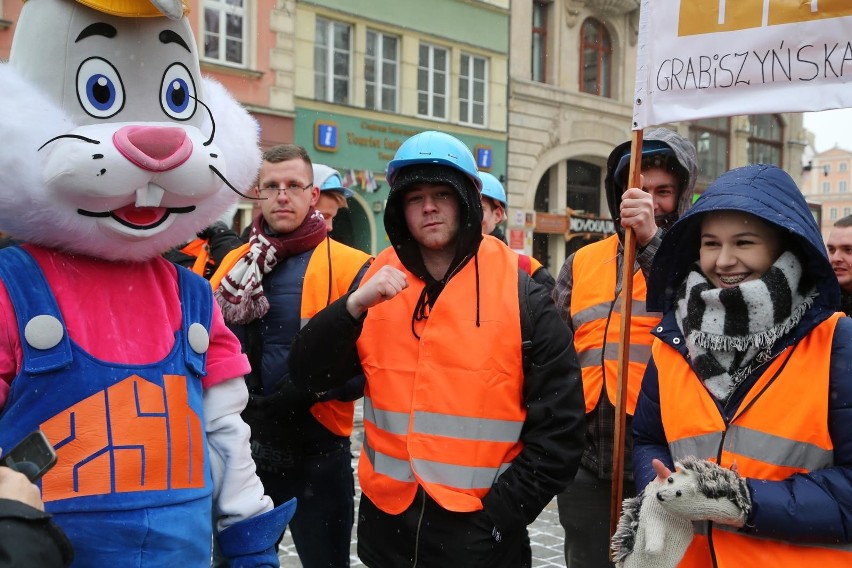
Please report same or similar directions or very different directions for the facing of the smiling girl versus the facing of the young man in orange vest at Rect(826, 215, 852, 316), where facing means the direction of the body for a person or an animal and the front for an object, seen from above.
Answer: same or similar directions

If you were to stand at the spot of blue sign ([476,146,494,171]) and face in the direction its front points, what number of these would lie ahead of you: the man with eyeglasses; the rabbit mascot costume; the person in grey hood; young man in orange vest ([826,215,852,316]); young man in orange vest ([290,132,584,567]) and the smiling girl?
6

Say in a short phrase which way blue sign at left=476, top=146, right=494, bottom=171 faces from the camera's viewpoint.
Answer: facing the viewer

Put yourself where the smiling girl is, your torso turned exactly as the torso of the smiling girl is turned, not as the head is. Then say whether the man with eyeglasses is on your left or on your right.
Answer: on your right

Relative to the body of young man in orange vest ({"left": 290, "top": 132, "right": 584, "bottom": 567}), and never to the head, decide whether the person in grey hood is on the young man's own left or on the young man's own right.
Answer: on the young man's own left

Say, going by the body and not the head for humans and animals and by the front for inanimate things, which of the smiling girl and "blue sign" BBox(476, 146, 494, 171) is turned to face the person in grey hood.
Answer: the blue sign

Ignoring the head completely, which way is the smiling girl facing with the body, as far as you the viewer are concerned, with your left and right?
facing the viewer and to the left of the viewer

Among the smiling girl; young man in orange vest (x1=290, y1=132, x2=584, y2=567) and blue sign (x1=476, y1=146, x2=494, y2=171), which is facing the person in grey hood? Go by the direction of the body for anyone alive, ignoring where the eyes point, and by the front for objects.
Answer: the blue sign

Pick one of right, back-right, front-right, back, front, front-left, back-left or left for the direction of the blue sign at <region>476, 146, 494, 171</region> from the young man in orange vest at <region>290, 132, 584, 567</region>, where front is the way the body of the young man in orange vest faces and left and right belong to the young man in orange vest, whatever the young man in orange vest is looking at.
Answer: back

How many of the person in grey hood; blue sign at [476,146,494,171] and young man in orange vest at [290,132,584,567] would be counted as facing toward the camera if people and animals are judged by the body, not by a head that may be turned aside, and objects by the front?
3

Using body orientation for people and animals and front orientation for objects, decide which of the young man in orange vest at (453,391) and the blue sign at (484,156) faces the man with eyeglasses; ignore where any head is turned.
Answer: the blue sign

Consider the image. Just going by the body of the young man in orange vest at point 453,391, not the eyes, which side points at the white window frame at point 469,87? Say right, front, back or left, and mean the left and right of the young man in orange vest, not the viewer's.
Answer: back
